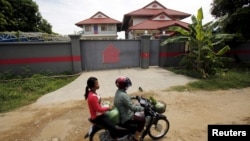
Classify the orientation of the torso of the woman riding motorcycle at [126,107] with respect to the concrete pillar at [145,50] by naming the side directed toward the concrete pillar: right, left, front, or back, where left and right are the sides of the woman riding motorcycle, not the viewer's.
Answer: left

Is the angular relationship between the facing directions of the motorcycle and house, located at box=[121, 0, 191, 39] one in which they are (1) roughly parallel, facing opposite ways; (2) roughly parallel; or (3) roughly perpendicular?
roughly perpendicular

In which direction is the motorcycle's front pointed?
to the viewer's right

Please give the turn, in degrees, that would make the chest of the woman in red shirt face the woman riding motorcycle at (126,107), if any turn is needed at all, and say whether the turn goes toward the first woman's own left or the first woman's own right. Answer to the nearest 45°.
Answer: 0° — they already face them

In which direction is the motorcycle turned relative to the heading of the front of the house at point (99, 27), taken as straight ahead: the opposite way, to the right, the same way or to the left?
to the left

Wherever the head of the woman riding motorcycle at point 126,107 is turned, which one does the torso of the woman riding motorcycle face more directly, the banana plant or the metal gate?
the banana plant

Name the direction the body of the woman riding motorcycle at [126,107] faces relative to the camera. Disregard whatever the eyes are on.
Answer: to the viewer's right

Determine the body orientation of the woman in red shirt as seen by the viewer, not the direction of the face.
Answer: to the viewer's right

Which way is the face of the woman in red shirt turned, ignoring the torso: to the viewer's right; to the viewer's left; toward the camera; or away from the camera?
to the viewer's right

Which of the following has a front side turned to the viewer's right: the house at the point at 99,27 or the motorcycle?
the motorcycle

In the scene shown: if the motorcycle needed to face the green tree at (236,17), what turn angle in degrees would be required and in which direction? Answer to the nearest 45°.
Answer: approximately 45° to its left

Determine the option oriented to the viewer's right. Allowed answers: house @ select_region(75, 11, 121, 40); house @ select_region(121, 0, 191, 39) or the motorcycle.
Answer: the motorcycle

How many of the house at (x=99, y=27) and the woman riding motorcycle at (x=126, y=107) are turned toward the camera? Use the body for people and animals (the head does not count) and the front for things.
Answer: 1

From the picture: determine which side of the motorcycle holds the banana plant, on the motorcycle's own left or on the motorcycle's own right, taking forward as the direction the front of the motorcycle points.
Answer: on the motorcycle's own left
